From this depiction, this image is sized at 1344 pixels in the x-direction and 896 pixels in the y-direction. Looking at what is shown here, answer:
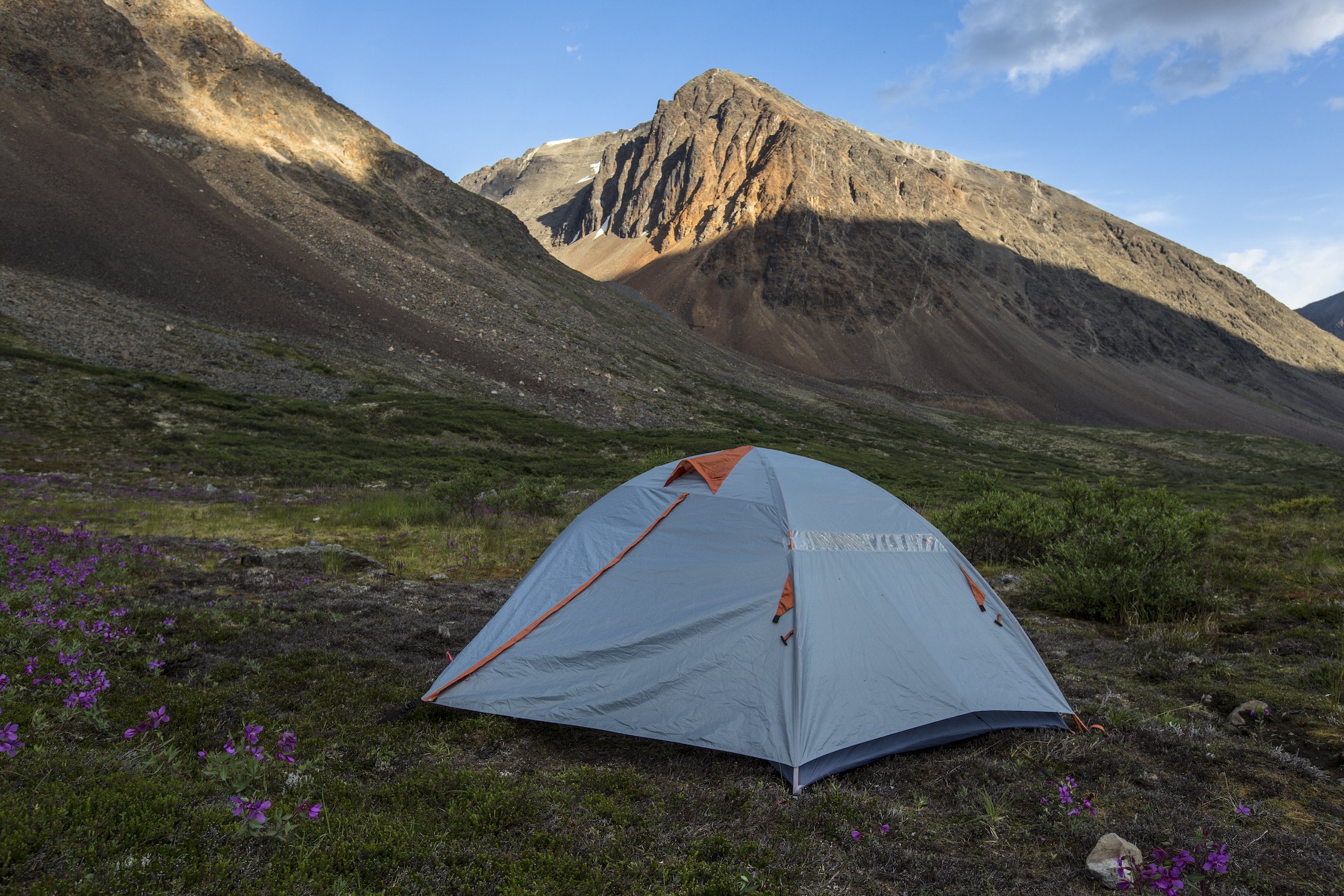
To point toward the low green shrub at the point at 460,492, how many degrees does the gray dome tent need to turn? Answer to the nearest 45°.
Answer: approximately 90° to its right

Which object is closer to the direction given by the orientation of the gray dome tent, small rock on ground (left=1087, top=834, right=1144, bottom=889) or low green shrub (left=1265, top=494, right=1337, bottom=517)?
the small rock on ground

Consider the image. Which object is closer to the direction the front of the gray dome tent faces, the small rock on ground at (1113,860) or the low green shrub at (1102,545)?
the small rock on ground

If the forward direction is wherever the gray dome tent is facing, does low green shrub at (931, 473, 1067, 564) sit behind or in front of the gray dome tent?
behind

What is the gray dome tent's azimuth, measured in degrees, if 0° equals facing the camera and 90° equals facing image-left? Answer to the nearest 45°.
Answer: approximately 45°

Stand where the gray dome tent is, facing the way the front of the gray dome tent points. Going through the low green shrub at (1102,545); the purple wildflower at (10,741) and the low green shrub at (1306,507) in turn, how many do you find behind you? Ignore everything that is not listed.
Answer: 2

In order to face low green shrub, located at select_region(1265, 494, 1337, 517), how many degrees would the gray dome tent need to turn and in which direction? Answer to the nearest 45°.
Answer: approximately 180°

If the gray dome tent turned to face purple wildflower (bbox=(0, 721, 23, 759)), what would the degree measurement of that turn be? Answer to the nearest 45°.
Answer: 0° — it already faces it

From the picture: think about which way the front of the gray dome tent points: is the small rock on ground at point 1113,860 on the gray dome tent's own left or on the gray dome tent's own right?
on the gray dome tent's own left

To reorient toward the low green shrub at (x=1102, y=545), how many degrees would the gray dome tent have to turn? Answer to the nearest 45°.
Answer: approximately 180°
